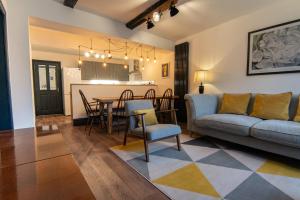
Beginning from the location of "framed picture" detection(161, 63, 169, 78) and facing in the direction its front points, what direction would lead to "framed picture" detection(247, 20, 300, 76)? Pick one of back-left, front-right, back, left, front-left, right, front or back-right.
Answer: left

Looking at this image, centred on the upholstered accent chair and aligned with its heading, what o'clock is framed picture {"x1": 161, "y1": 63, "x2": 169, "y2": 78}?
The framed picture is roughly at 8 o'clock from the upholstered accent chair.

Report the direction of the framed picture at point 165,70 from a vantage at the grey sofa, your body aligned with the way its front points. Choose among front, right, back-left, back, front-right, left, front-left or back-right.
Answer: right

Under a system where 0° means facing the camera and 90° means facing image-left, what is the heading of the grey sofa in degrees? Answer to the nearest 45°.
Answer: approximately 45°

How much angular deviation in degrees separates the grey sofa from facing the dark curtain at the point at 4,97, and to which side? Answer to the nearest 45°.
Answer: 0° — it already faces it

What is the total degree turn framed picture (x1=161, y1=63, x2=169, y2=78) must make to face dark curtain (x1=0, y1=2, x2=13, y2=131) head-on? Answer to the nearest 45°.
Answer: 0° — it already faces it

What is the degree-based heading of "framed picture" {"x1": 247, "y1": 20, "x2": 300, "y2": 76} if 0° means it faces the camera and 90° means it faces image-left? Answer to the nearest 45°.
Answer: approximately 45°

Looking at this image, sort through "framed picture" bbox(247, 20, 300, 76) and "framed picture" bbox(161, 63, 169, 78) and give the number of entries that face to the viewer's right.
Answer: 0

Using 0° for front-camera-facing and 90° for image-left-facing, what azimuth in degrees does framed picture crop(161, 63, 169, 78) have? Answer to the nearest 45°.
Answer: approximately 45°

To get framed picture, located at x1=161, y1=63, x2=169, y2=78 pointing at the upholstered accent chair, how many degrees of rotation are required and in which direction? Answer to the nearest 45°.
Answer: approximately 45° to its left

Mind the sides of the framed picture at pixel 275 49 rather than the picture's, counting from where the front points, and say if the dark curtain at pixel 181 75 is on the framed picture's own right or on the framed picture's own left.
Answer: on the framed picture's own right

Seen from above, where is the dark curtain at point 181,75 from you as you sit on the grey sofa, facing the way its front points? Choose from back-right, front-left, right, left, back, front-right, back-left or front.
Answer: right
